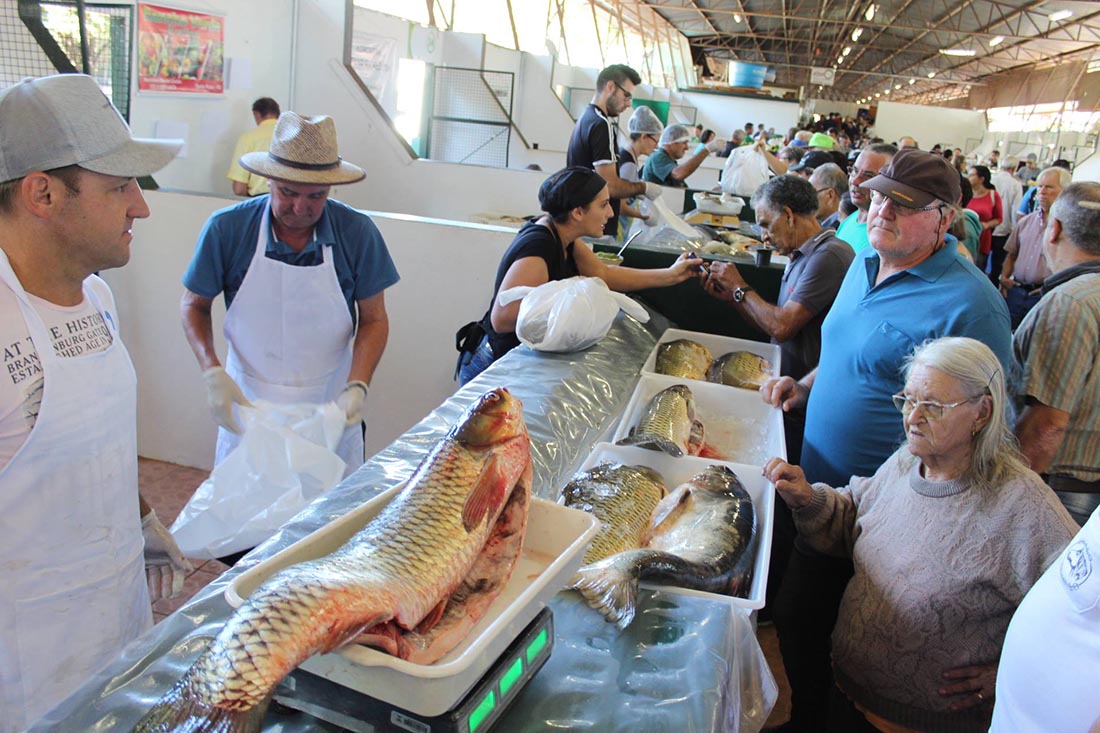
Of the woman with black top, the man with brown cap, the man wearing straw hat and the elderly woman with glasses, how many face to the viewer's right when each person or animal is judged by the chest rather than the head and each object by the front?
1

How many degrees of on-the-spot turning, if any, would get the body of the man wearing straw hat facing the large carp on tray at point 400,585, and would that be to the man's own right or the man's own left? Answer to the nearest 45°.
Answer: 0° — they already face it

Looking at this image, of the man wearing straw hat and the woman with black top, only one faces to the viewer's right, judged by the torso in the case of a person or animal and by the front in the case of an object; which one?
the woman with black top

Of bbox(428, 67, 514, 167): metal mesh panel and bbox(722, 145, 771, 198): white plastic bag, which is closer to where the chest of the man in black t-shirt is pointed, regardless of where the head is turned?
the white plastic bag

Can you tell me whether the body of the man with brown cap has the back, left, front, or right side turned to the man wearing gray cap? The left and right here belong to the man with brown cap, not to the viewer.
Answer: front

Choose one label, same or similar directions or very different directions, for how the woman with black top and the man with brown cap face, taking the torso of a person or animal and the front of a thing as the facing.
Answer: very different directions

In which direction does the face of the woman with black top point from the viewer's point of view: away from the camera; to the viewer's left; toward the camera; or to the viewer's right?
to the viewer's right

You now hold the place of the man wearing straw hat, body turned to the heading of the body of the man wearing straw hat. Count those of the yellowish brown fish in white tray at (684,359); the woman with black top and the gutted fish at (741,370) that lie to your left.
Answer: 3

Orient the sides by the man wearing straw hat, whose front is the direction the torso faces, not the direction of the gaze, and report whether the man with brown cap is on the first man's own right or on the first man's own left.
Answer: on the first man's own left

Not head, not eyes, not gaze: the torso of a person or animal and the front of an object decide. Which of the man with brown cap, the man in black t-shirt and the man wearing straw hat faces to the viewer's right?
the man in black t-shirt

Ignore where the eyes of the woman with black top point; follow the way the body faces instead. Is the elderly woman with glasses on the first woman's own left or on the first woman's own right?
on the first woman's own right

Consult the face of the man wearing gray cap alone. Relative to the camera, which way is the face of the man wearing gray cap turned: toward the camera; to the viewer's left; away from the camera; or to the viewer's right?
to the viewer's right

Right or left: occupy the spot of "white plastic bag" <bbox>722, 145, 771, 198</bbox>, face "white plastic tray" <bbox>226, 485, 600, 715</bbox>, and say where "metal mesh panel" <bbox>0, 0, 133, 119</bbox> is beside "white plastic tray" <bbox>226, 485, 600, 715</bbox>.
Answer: right

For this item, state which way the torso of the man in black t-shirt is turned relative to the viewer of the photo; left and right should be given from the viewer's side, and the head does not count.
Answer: facing to the right of the viewer

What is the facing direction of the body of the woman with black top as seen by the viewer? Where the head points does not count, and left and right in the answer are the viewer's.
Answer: facing to the right of the viewer

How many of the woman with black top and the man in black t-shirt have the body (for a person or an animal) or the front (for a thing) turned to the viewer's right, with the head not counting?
2
